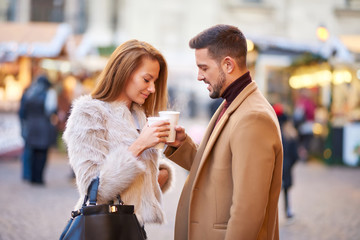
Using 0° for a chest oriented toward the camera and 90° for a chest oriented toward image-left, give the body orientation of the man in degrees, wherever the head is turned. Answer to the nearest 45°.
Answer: approximately 90°

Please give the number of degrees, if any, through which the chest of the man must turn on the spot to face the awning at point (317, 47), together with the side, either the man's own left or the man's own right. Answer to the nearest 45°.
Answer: approximately 90° to the man's own right

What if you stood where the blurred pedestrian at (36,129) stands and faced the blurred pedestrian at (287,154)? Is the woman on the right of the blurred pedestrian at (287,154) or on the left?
right

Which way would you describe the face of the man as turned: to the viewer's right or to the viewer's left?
to the viewer's left

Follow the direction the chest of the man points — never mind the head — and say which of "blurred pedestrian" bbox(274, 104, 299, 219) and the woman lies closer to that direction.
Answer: the woman

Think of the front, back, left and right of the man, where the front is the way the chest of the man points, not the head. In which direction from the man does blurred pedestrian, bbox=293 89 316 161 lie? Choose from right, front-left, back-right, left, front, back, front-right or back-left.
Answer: right

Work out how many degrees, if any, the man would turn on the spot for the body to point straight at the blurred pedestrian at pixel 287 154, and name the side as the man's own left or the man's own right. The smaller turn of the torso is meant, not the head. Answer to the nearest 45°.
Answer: approximately 90° to the man's own right

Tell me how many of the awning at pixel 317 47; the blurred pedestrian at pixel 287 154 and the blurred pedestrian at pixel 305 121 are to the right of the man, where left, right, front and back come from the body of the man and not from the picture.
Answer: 3

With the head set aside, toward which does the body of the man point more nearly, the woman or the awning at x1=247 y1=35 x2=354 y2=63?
the woman

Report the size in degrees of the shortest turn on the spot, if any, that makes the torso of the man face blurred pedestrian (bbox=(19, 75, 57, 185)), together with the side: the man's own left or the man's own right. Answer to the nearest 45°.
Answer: approximately 45° to the man's own right
